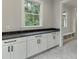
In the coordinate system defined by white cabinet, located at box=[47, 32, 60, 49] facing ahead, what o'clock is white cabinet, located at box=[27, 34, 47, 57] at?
white cabinet, located at box=[27, 34, 47, 57] is roughly at 2 o'clock from white cabinet, located at box=[47, 32, 60, 49].

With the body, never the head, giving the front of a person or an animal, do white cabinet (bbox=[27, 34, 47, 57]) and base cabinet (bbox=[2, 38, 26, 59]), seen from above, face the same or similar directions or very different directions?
same or similar directions

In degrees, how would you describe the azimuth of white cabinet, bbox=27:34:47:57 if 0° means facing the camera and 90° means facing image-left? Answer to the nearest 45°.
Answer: approximately 315°

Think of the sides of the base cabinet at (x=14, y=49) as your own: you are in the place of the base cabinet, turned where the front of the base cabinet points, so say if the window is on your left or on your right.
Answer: on your left

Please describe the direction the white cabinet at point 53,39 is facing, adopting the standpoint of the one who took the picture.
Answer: facing the viewer and to the right of the viewer

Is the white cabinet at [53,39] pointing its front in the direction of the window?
no

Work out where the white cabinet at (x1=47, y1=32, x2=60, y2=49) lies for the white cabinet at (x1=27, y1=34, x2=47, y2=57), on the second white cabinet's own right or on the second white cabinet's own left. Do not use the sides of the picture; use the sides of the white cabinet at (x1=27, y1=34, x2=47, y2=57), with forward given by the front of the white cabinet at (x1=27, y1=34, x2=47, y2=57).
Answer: on the second white cabinet's own left

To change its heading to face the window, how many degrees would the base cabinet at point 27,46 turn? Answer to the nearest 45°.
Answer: approximately 135° to its left
